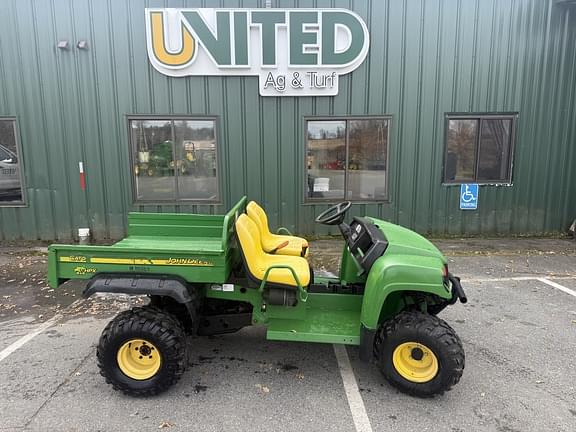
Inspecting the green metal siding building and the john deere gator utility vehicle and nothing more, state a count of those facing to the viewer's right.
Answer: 1

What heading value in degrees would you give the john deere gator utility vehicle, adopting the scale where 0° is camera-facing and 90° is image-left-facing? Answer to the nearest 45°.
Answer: approximately 270°

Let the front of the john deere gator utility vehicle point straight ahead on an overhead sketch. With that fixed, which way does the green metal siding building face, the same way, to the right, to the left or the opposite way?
to the right

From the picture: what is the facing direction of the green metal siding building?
toward the camera

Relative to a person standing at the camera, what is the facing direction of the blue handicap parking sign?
facing the viewer

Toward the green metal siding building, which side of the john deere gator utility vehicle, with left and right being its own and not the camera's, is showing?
left

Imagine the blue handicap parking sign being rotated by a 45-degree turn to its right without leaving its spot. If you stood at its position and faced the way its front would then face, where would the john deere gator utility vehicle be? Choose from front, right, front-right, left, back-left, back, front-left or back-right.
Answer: front-left

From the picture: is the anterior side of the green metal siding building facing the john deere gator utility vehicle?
yes
